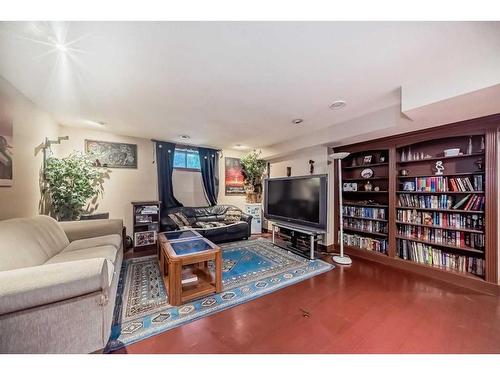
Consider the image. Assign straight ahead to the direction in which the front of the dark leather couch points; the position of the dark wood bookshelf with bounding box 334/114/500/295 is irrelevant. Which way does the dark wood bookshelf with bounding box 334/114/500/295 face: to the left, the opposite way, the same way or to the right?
to the right

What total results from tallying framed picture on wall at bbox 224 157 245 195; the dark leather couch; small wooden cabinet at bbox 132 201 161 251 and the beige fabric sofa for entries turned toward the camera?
3

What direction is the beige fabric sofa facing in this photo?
to the viewer's right

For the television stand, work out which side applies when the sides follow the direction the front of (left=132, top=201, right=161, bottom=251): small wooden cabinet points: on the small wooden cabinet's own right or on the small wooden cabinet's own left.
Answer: on the small wooden cabinet's own left

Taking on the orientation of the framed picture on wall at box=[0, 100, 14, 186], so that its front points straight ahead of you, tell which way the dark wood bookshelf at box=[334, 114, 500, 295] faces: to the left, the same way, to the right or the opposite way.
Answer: the opposite way

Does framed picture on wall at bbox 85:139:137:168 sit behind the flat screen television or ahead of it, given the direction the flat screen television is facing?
ahead

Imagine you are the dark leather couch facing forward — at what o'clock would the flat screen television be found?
The flat screen television is roughly at 10 o'clock from the dark leather couch.

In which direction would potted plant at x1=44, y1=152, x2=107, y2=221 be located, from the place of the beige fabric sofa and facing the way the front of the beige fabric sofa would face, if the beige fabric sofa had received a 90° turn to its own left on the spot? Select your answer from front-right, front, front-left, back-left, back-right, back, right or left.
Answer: front

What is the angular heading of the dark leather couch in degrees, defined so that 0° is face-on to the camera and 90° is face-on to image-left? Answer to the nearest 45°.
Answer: approximately 0°
